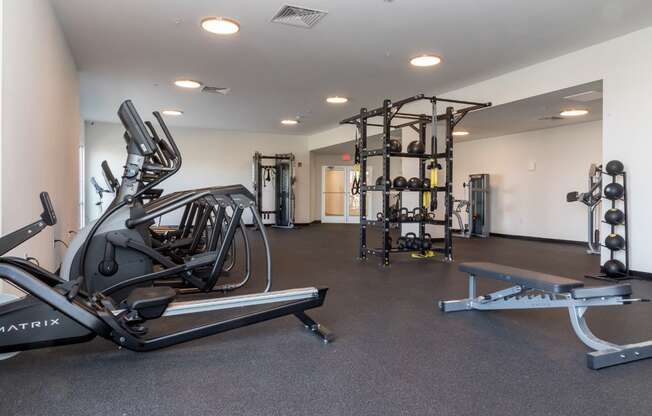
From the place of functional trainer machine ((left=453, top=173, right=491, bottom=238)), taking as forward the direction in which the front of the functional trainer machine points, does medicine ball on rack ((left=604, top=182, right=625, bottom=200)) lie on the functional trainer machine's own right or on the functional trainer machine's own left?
on the functional trainer machine's own left

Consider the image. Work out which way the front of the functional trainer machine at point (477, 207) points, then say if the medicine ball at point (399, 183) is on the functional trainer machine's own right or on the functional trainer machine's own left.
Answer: on the functional trainer machine's own left

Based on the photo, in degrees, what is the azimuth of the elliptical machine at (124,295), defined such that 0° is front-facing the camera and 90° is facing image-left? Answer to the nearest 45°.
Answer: approximately 90°

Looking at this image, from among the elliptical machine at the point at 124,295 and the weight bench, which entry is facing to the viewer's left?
the elliptical machine

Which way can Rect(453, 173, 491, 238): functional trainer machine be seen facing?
to the viewer's left

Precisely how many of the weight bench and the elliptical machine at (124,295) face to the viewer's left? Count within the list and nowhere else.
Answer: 1

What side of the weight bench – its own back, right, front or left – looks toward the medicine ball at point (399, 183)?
back

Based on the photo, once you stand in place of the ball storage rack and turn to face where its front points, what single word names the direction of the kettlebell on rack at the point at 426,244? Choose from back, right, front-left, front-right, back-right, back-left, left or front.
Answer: front-right

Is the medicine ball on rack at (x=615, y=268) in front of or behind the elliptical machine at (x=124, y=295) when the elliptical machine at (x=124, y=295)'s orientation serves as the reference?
behind

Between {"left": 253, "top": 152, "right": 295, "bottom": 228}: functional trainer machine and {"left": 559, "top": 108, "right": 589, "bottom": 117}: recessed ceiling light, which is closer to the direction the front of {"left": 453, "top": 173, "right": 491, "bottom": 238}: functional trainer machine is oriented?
the functional trainer machine

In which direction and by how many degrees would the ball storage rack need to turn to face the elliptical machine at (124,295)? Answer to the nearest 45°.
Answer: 0° — it already faces it
